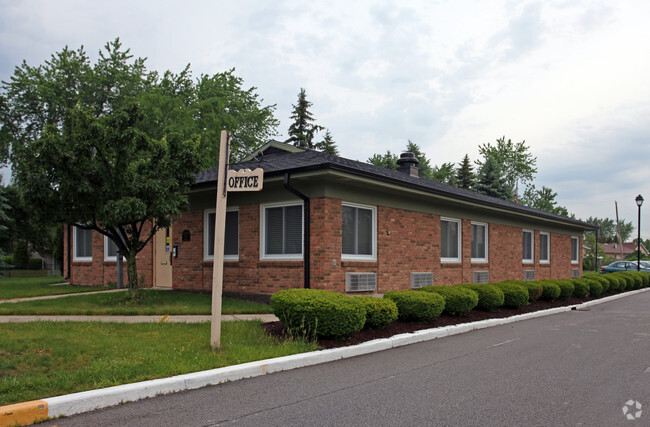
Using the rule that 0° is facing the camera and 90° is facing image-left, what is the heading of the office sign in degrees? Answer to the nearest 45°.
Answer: approximately 0°

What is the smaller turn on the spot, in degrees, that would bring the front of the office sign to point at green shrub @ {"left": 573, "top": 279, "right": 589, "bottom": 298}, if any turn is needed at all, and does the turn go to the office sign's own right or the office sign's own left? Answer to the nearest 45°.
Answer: approximately 135° to the office sign's own left

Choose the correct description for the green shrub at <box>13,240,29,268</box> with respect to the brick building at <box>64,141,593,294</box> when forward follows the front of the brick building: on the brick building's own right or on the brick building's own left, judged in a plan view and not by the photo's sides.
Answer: on the brick building's own right

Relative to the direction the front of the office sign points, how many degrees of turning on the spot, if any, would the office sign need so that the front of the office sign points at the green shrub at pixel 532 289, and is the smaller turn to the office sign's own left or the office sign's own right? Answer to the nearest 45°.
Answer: approximately 135° to the office sign's own left

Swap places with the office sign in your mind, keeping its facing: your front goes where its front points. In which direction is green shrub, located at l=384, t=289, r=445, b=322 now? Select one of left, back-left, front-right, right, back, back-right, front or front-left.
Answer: back-left

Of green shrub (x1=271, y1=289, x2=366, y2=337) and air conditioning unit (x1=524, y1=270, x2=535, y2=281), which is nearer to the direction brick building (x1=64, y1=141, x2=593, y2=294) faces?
the green shrub

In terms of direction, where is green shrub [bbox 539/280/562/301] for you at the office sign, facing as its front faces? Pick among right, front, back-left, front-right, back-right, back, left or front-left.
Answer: back-left

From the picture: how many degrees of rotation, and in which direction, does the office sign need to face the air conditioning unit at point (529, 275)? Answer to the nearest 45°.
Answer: approximately 135° to its left
